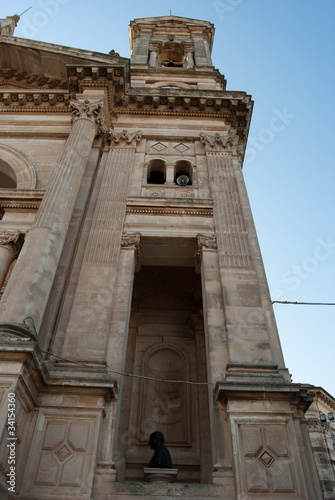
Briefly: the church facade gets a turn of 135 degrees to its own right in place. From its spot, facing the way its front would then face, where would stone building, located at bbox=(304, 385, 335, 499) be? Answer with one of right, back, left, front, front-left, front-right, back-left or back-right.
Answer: right

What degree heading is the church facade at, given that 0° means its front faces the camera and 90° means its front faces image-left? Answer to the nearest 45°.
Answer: approximately 0°
